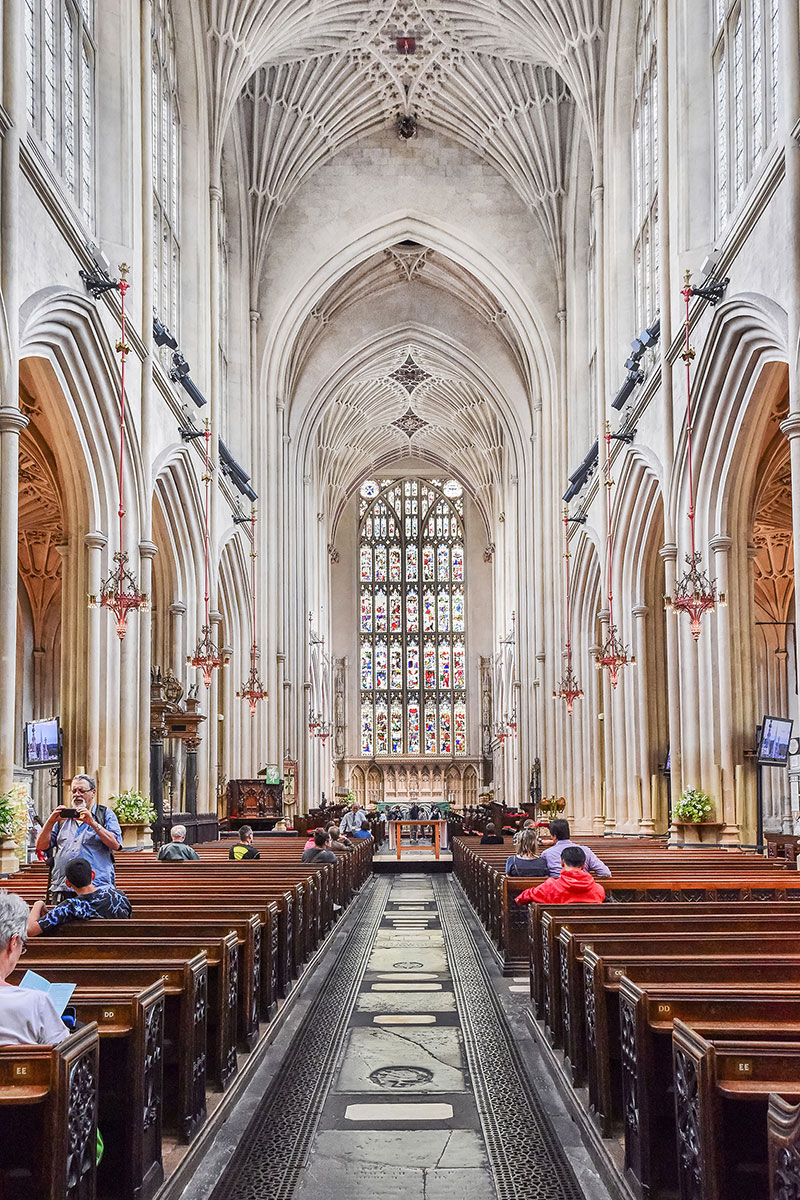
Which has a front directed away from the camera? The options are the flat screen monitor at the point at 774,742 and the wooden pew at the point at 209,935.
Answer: the wooden pew

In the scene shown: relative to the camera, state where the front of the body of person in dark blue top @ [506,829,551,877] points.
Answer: away from the camera

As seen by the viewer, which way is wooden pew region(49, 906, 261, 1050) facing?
away from the camera

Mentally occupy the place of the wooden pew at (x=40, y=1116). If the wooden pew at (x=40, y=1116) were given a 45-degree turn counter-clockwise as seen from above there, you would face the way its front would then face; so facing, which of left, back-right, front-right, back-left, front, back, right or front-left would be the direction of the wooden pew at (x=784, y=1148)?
back

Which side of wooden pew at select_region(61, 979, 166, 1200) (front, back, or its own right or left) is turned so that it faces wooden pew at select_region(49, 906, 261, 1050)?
front

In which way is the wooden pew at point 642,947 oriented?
away from the camera

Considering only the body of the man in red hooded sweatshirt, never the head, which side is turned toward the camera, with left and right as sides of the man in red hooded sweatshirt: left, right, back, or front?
back

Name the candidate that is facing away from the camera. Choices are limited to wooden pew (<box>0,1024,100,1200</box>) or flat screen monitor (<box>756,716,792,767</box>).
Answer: the wooden pew

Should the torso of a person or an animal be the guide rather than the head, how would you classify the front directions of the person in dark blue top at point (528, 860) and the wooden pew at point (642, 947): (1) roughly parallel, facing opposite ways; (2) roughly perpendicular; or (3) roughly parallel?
roughly parallel

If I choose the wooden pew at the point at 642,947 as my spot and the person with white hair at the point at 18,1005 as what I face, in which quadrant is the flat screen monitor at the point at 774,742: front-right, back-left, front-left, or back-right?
back-right

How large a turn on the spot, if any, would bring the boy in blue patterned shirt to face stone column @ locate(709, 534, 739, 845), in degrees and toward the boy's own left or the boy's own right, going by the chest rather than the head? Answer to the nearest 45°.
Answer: approximately 45° to the boy's own right

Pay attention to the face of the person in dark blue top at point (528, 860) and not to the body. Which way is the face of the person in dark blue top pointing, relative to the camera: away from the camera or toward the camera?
away from the camera

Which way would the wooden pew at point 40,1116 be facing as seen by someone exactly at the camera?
facing away from the viewer

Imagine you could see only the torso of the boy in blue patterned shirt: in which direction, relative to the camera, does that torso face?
away from the camera

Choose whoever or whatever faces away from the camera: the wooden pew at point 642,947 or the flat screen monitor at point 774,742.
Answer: the wooden pew

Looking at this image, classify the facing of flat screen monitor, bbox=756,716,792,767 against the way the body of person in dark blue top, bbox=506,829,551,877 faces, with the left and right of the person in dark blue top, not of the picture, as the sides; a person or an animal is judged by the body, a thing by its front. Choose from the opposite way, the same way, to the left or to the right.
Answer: the opposite way

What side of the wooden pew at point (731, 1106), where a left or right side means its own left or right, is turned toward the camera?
back

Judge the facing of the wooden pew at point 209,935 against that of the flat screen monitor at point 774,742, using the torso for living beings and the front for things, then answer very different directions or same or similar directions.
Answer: very different directions

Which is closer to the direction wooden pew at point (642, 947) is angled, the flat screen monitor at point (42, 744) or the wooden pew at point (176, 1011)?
the flat screen monitor

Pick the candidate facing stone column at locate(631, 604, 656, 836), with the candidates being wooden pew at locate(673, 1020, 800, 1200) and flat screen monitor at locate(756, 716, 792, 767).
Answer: the wooden pew
